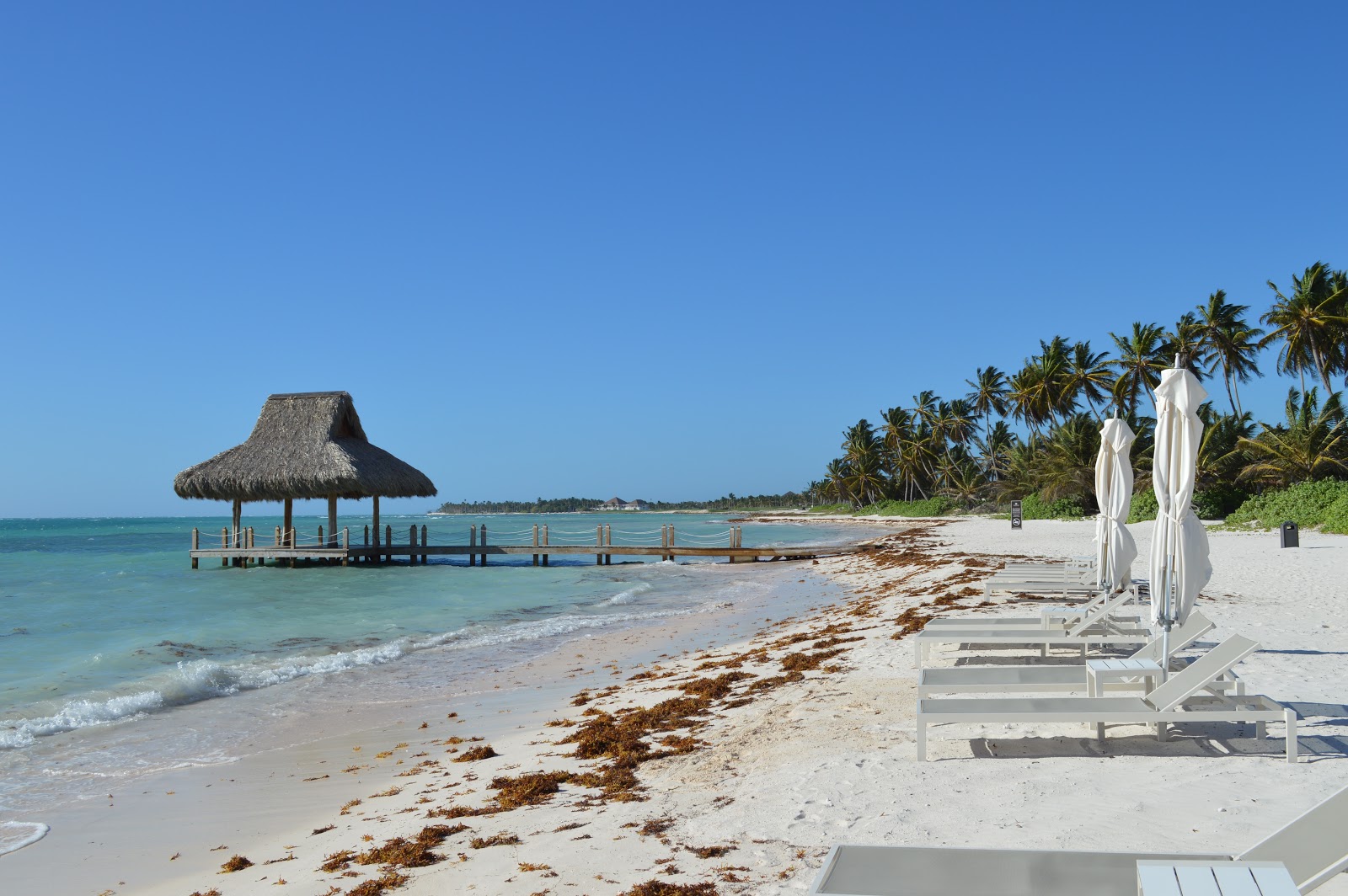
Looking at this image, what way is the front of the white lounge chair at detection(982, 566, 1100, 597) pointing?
to the viewer's left

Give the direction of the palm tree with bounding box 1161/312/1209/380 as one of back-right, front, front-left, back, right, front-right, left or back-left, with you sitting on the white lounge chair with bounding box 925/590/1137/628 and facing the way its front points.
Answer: right

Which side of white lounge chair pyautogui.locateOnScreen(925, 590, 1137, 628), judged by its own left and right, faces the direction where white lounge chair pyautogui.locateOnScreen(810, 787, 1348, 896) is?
left

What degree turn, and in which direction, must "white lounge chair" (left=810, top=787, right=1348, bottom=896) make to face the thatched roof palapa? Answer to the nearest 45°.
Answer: approximately 45° to its right

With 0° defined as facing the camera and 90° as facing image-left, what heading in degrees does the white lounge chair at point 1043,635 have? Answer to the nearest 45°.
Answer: approximately 90°

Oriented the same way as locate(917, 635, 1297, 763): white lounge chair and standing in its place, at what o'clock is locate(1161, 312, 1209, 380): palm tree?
The palm tree is roughly at 3 o'clock from the white lounge chair.

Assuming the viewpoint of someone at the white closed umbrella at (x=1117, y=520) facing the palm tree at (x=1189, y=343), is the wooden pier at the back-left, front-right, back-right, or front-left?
front-left

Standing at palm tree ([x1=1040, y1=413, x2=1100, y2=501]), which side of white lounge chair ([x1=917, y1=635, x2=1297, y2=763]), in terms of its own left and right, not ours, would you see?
right

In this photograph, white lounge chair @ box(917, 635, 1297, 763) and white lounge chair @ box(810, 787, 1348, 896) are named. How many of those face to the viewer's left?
2

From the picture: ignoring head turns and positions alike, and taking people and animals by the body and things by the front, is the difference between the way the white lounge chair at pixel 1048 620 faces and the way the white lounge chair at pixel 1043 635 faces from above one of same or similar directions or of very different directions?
same or similar directions

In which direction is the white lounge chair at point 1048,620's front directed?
to the viewer's left

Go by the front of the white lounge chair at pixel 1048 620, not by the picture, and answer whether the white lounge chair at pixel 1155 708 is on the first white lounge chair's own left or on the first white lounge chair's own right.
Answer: on the first white lounge chair's own left

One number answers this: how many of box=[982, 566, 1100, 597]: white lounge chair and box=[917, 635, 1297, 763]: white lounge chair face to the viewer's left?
2

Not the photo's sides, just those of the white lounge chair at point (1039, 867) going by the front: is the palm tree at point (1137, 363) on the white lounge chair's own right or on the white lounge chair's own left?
on the white lounge chair's own right

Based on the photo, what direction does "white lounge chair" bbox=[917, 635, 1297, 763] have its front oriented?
to the viewer's left

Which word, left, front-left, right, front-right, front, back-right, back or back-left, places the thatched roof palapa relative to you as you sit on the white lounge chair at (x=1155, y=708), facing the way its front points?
front-right

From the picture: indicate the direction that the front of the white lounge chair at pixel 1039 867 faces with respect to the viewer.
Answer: facing to the left of the viewer

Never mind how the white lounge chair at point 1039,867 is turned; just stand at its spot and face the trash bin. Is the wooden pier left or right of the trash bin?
left

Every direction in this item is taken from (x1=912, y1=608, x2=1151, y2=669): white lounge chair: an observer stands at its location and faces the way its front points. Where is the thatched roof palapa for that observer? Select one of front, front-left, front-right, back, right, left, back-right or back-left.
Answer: front-right
